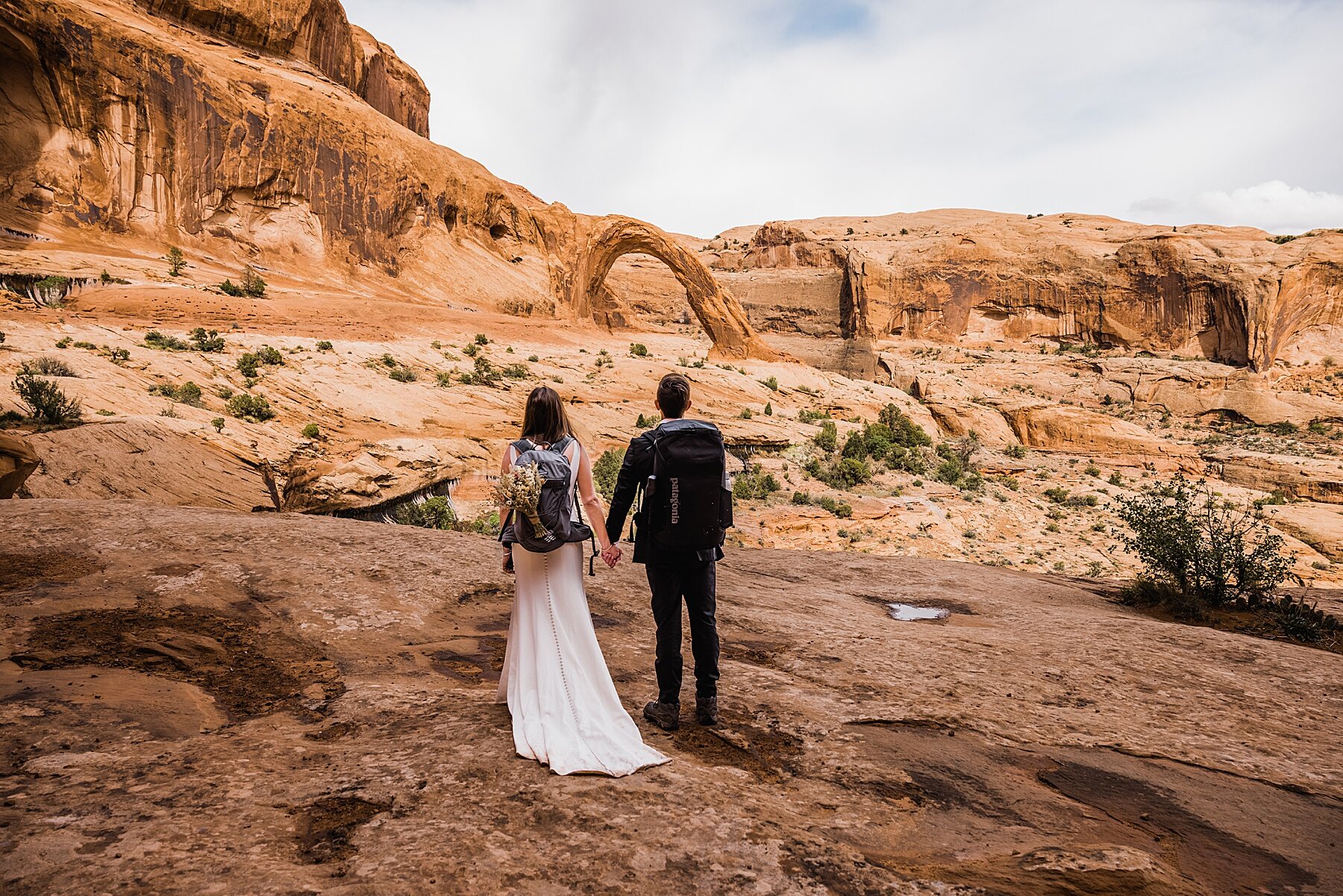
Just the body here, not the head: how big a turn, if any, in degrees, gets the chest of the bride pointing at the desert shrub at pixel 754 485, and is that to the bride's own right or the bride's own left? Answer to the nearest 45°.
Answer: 0° — they already face it

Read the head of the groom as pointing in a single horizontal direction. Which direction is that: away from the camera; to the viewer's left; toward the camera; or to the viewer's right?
away from the camera

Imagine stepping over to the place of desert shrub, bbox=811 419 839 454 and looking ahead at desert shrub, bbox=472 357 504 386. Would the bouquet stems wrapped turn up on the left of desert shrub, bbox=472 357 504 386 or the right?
left

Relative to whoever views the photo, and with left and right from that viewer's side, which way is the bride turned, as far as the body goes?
facing away from the viewer

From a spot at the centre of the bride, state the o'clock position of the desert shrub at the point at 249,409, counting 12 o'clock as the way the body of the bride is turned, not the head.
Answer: The desert shrub is roughly at 11 o'clock from the bride.

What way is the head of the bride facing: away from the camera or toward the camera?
away from the camera
